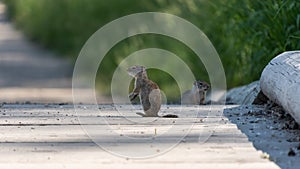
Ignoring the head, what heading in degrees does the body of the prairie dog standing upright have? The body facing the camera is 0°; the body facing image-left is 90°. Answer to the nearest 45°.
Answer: approximately 90°

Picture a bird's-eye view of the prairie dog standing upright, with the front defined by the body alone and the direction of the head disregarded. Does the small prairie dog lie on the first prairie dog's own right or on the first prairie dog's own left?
on the first prairie dog's own right

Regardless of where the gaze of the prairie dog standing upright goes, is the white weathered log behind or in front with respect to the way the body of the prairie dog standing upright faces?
behind
